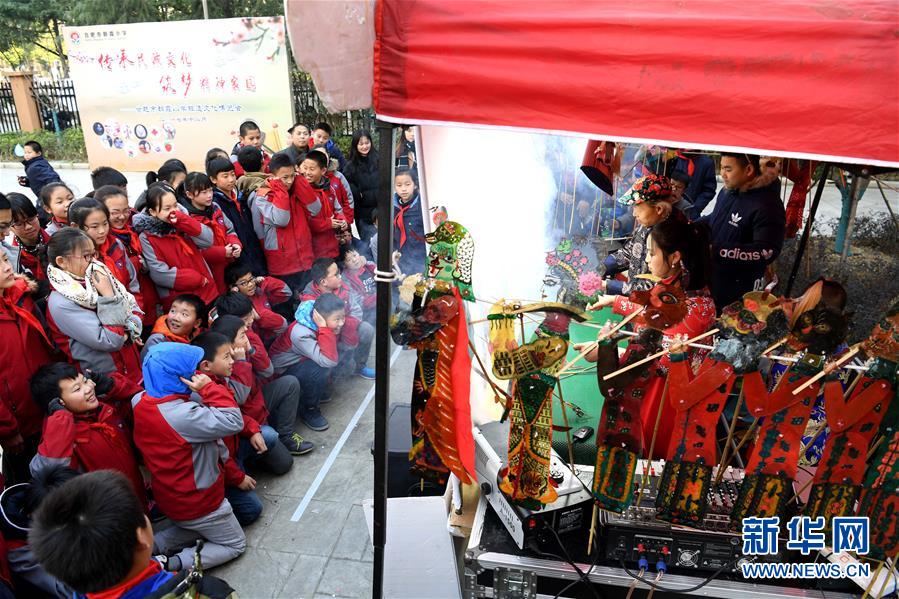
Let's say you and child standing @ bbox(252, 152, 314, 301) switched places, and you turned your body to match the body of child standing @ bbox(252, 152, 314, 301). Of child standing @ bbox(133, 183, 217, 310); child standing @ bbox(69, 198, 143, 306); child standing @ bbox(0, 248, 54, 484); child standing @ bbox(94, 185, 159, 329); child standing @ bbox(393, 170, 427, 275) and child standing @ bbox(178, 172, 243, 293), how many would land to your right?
5

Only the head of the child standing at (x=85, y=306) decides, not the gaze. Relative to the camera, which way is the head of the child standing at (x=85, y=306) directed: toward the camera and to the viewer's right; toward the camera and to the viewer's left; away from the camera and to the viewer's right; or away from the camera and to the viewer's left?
toward the camera and to the viewer's right

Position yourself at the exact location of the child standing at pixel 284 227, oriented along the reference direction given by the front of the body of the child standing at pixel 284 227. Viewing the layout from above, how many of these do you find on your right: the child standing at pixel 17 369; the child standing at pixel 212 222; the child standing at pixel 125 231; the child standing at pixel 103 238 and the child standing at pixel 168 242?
5

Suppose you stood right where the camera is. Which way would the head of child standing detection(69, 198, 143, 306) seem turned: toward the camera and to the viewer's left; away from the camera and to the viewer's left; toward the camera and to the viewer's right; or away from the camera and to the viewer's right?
toward the camera and to the viewer's right

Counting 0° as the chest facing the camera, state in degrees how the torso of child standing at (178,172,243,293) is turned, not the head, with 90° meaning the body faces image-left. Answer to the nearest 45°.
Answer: approximately 315°

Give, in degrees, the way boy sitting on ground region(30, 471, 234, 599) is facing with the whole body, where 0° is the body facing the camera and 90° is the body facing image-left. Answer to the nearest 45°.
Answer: approximately 225°

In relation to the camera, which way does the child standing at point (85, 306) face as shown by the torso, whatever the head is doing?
to the viewer's right

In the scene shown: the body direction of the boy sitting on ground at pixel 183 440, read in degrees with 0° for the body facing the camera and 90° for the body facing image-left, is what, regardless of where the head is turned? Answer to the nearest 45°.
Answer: approximately 225°

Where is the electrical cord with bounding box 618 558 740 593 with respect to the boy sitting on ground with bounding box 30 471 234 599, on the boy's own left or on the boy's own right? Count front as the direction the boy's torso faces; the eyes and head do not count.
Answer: on the boy's own right

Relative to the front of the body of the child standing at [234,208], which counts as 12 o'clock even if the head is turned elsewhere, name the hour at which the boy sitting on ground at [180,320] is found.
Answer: The boy sitting on ground is roughly at 2 o'clock from the child standing.

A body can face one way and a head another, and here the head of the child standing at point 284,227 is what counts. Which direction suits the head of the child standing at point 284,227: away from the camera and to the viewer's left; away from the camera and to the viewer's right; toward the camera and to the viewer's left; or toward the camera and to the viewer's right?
toward the camera and to the viewer's right

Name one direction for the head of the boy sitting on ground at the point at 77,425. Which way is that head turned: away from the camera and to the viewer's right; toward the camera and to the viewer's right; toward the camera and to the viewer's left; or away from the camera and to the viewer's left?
toward the camera and to the viewer's right
